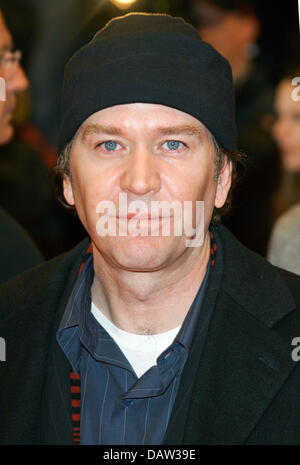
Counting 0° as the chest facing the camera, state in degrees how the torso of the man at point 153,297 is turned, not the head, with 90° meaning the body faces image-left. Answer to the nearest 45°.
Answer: approximately 0°

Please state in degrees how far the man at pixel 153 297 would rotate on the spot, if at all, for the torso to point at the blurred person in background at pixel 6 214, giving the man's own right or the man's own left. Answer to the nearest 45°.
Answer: approximately 135° to the man's own right
